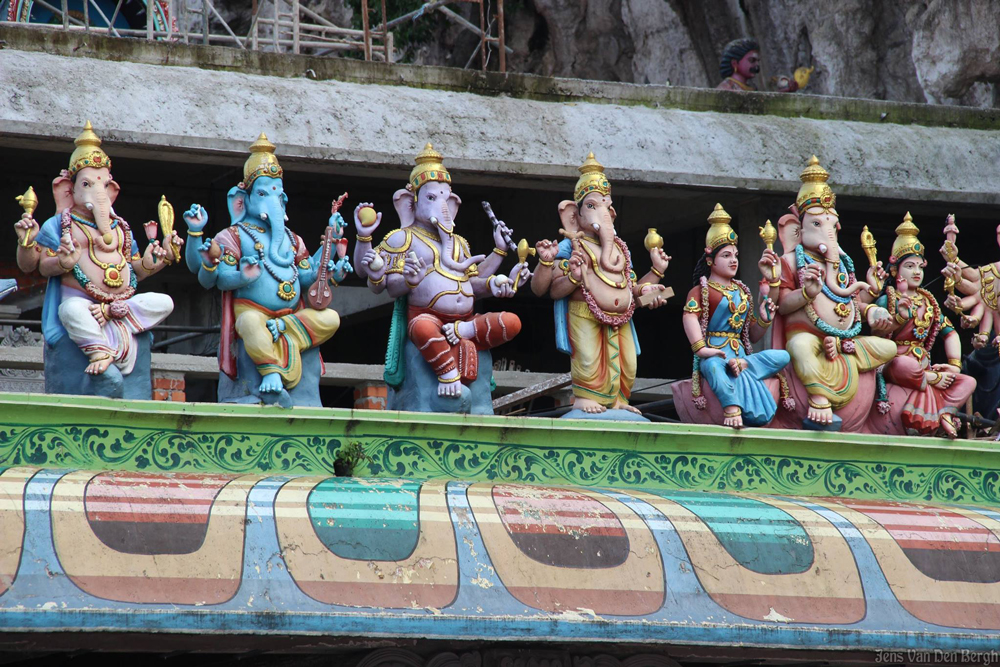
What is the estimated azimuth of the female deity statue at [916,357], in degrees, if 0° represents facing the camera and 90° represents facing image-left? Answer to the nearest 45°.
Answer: approximately 315°

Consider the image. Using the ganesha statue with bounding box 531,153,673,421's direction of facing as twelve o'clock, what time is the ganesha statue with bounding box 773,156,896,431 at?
the ganesha statue with bounding box 773,156,896,431 is roughly at 10 o'clock from the ganesha statue with bounding box 531,153,673,421.

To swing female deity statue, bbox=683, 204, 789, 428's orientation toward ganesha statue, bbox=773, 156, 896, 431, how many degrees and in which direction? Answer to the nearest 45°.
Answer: approximately 90° to its left

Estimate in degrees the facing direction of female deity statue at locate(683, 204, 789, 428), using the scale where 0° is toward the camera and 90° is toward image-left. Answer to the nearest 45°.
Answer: approximately 315°

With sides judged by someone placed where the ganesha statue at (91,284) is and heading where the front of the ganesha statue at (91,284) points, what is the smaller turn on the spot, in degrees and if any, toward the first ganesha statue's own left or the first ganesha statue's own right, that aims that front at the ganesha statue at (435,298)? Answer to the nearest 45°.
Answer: approximately 45° to the first ganesha statue's own left

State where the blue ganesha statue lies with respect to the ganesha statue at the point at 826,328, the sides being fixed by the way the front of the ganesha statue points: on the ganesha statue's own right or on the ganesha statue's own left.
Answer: on the ganesha statue's own right

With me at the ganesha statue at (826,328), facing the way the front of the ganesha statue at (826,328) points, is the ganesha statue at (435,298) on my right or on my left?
on my right

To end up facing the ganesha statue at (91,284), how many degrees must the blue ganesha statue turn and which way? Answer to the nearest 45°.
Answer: approximately 135° to its right

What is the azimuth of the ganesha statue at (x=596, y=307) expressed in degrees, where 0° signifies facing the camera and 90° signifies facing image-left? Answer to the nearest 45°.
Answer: approximately 315°

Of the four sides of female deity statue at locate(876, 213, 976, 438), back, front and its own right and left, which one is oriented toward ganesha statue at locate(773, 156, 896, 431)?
right
